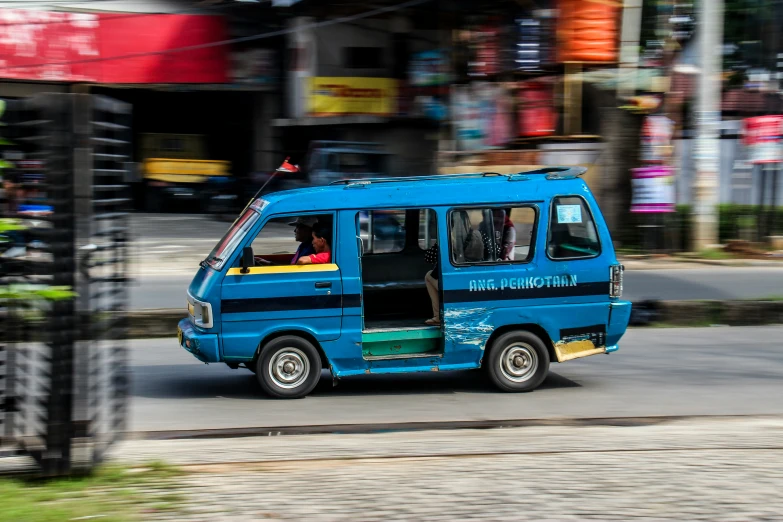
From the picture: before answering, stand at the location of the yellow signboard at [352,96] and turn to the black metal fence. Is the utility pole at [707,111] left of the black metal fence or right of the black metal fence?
left

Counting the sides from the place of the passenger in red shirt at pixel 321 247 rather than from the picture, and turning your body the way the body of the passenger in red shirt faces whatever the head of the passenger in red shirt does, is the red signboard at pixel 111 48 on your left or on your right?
on your right

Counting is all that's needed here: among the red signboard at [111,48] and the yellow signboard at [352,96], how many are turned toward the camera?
2

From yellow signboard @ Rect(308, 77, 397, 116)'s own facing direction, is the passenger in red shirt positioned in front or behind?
in front

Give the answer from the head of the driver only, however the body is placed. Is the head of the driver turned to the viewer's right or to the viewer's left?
to the viewer's left

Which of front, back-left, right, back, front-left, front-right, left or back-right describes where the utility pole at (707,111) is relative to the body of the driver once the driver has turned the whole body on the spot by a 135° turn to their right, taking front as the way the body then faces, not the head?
front

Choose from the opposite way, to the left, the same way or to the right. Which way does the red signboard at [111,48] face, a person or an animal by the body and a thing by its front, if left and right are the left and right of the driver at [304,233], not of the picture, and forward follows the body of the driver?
to the left

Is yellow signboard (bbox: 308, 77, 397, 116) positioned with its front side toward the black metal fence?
yes

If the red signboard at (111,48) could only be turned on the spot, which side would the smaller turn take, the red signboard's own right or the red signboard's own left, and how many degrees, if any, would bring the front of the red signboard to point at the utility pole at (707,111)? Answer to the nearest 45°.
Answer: approximately 45° to the red signboard's own left

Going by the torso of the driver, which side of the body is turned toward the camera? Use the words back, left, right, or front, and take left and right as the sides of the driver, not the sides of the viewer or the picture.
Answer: left

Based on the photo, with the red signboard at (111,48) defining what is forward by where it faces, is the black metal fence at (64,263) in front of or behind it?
in front

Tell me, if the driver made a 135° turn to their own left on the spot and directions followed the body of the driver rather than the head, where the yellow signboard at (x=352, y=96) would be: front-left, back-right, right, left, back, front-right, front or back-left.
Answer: back-left

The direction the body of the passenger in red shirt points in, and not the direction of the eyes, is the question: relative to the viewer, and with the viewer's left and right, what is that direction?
facing to the left of the viewer
